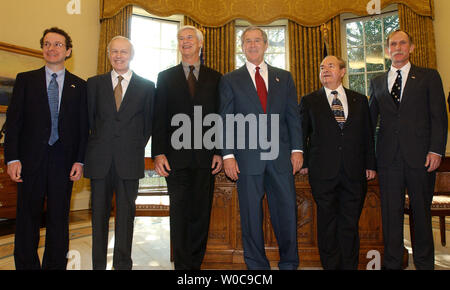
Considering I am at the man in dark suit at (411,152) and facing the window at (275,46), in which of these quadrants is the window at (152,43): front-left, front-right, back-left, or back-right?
front-left

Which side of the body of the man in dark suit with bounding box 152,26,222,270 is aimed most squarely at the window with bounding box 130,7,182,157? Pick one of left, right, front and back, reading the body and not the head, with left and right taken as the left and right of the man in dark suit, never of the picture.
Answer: back

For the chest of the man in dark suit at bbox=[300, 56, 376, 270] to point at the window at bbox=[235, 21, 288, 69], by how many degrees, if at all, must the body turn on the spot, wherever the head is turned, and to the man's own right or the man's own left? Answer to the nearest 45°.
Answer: approximately 180°

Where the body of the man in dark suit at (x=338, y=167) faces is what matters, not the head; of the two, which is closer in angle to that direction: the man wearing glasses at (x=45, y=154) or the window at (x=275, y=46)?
the man wearing glasses

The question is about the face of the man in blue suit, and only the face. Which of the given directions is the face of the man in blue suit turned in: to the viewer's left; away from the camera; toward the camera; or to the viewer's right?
toward the camera

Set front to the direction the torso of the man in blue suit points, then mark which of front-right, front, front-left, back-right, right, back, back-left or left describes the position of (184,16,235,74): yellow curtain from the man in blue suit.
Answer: back

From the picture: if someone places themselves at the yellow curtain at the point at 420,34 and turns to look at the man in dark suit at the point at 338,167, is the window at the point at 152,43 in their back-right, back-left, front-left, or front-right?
front-right

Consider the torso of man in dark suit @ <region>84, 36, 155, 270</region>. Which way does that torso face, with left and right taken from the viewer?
facing the viewer

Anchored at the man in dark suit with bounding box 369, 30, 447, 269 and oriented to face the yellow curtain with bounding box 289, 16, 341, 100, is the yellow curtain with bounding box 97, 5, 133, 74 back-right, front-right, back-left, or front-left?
front-left

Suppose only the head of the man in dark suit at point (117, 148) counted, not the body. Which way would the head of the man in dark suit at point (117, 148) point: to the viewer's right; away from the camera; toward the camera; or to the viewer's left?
toward the camera

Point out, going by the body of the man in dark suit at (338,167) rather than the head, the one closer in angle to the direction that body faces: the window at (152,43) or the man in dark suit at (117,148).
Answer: the man in dark suit

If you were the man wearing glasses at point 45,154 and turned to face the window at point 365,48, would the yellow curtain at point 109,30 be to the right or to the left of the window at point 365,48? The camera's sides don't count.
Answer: left

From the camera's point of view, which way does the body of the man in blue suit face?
toward the camera

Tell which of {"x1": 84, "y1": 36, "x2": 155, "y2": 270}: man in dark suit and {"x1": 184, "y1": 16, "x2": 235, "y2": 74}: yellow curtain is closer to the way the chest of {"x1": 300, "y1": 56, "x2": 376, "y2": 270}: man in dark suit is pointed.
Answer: the man in dark suit

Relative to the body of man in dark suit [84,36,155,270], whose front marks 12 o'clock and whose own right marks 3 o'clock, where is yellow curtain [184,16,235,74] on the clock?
The yellow curtain is roughly at 7 o'clock from the man in dark suit.
